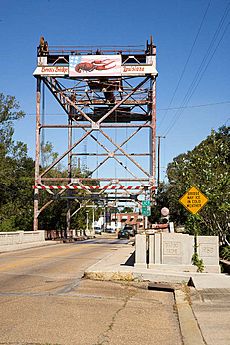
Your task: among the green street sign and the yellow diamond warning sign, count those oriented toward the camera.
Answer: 2

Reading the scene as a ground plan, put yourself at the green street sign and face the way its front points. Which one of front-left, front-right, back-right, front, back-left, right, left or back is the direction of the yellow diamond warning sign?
front

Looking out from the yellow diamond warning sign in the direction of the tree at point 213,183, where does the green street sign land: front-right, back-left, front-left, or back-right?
front-left

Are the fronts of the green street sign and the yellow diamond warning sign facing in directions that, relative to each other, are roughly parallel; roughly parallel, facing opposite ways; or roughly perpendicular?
roughly parallel

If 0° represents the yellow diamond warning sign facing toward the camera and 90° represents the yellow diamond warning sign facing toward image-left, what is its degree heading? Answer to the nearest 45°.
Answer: approximately 0°

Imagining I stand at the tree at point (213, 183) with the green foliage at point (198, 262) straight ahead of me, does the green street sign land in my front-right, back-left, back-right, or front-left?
back-right

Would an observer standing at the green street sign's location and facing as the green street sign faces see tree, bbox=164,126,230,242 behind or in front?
in front

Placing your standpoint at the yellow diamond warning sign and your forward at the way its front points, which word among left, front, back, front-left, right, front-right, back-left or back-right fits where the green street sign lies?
back

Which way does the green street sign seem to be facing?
toward the camera

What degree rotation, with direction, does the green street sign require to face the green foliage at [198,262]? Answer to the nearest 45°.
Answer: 0° — it already faces it
